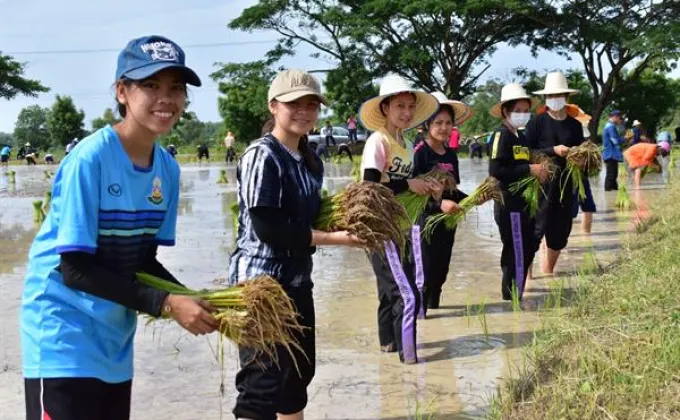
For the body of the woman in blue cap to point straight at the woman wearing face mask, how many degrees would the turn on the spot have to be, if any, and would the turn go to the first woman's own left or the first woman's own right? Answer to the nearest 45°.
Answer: approximately 90° to the first woman's own left

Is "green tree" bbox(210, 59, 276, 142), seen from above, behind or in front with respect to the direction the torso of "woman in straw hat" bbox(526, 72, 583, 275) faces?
behind

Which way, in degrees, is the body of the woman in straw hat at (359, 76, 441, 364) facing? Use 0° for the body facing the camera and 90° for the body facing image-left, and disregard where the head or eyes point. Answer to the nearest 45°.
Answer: approximately 315°

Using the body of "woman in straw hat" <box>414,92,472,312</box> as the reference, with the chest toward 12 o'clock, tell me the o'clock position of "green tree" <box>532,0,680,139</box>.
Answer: The green tree is roughly at 8 o'clock from the woman in straw hat.
